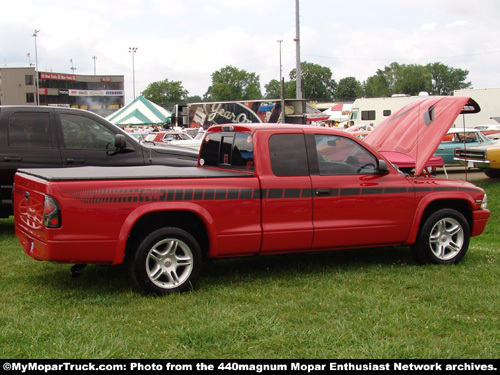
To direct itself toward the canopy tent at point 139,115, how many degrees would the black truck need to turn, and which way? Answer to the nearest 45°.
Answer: approximately 90° to its left

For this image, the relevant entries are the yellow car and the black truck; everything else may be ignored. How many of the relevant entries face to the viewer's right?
1

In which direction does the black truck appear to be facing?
to the viewer's right

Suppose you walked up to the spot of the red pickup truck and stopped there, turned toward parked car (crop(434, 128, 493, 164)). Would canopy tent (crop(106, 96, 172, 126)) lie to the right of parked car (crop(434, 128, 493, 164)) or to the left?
left

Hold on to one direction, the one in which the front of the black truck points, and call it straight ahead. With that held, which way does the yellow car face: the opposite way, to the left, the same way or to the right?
the opposite way
